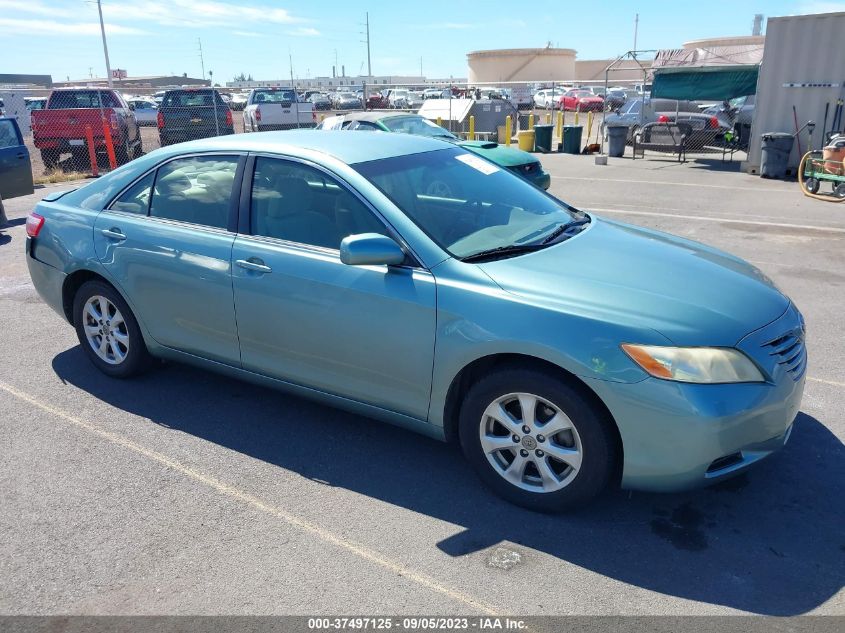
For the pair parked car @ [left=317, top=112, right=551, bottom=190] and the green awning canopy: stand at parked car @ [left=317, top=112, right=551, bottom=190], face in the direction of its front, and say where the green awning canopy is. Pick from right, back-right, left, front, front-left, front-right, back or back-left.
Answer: left

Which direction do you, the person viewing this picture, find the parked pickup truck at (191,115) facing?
facing away from the viewer

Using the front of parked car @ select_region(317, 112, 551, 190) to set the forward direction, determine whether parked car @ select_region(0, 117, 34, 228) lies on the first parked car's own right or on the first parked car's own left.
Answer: on the first parked car's own right

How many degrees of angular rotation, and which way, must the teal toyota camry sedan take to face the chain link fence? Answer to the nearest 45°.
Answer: approximately 135° to its left

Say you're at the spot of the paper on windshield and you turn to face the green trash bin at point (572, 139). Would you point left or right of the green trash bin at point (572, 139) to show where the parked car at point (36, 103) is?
left

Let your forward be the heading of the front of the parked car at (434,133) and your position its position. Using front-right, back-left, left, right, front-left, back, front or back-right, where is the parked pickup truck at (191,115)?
back

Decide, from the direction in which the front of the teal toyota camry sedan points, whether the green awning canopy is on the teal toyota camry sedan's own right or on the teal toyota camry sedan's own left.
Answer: on the teal toyota camry sedan's own left

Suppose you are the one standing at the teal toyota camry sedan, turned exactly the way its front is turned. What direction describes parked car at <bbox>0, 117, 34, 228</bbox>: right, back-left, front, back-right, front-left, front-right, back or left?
back

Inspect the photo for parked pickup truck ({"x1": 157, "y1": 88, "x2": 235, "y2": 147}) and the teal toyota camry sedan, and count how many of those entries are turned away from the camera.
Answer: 1

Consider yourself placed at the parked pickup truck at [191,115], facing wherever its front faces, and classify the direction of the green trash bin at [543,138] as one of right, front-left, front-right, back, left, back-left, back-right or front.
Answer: right

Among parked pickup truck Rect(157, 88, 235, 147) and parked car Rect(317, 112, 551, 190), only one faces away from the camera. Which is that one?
parked pickup truck Rect(157, 88, 235, 147)

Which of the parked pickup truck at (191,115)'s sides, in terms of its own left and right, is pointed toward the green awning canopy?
right

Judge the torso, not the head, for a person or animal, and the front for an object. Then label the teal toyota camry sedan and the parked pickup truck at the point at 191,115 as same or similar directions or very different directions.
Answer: very different directions

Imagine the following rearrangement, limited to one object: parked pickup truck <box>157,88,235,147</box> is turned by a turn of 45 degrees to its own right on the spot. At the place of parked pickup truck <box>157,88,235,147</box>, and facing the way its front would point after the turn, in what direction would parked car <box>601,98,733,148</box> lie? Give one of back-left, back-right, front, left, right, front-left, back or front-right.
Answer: front-right

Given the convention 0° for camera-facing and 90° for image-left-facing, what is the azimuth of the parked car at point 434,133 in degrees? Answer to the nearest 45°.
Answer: approximately 315°

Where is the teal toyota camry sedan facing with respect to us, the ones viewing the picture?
facing the viewer and to the right of the viewer
